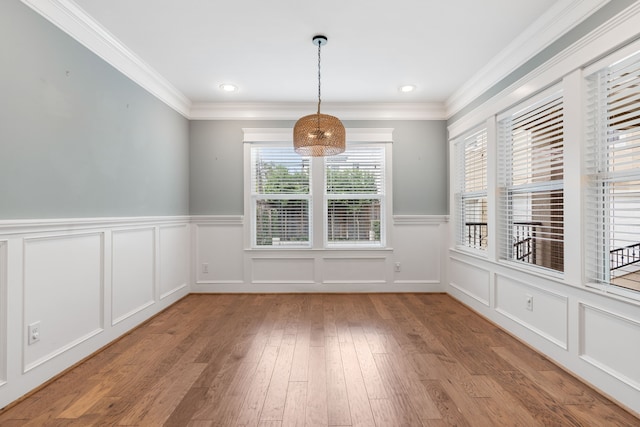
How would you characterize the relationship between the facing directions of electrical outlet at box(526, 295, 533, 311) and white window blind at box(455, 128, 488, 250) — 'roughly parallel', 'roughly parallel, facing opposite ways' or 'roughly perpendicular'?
roughly parallel

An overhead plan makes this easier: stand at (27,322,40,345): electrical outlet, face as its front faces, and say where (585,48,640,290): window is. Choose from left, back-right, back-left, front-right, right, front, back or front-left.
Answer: front

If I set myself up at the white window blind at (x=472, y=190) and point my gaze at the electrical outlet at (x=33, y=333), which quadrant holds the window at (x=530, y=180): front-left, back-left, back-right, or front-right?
front-left

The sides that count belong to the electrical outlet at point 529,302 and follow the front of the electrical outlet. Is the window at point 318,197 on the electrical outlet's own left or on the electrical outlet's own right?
on the electrical outlet's own right

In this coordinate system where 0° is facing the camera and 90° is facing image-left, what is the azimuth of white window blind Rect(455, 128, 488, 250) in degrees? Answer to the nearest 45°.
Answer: approximately 45°

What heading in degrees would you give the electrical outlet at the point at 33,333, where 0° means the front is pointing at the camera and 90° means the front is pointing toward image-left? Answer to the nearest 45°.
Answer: approximately 315°

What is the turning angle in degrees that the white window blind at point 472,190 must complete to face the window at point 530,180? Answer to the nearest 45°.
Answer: approximately 90° to its left

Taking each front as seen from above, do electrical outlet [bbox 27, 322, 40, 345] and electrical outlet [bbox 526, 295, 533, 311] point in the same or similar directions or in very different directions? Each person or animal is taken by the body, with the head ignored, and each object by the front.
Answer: very different directions

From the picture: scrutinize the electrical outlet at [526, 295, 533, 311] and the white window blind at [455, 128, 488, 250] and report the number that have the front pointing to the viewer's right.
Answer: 0

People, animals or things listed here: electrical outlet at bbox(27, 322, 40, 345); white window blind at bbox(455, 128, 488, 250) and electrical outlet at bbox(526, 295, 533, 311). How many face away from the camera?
0
